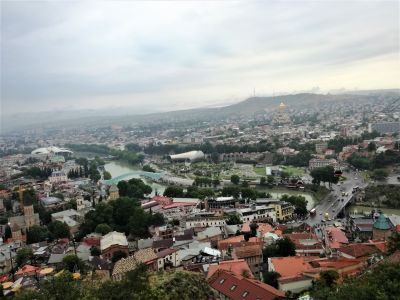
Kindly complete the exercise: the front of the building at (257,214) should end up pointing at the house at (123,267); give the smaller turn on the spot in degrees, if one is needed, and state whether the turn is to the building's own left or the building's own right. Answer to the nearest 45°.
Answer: approximately 45° to the building's own right

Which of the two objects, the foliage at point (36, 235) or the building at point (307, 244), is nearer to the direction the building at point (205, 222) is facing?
the building

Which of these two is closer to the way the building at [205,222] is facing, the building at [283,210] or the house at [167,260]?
the house

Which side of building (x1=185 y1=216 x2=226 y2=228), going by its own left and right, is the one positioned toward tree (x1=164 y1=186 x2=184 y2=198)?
back

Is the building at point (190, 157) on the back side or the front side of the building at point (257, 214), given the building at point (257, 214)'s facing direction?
on the back side

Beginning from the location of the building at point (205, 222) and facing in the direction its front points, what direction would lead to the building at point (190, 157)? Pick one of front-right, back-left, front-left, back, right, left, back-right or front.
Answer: back

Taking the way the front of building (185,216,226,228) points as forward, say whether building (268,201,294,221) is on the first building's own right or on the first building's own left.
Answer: on the first building's own left

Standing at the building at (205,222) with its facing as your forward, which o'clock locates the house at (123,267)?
The house is roughly at 1 o'clock from the building.

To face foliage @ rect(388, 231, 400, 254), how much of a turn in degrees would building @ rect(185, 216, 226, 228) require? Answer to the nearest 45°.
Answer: approximately 45° to its left

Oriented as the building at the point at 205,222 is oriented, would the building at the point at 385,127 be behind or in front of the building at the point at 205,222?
behind

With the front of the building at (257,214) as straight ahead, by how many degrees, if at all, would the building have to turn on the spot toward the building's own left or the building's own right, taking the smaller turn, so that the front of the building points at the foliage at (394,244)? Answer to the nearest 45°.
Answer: approximately 45° to the building's own left

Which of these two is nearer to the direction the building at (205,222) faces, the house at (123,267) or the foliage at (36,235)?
the house

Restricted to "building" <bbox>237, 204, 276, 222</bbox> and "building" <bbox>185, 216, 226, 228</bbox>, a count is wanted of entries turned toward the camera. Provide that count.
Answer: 2

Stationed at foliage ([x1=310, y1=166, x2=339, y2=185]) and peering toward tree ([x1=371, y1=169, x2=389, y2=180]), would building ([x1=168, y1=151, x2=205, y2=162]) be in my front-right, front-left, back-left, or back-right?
back-left

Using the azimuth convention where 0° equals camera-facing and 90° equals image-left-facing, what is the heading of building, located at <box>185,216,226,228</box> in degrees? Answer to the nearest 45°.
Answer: approximately 0°
